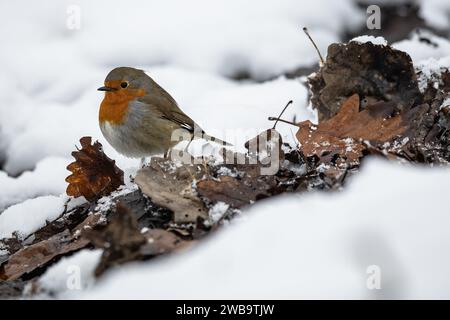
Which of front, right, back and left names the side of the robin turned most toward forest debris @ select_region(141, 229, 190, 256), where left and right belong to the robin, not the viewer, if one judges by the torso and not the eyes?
left

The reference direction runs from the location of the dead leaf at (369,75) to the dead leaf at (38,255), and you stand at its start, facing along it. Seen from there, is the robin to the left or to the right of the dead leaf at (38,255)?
right

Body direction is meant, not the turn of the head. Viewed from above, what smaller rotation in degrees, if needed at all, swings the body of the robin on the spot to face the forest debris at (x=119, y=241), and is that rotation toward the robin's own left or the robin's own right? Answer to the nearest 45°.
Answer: approximately 90° to the robin's own left

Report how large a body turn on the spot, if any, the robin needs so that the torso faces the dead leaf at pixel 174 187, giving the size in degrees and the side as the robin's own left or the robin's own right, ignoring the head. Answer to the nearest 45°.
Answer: approximately 90° to the robin's own left

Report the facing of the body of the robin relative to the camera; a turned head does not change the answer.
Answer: to the viewer's left

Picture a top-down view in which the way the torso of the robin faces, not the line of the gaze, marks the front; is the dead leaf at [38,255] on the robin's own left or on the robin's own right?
on the robin's own left

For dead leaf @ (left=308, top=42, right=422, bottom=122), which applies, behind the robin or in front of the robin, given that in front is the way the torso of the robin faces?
behind

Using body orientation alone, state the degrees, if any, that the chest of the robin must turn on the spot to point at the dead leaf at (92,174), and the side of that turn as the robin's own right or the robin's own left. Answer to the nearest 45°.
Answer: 0° — it already faces it

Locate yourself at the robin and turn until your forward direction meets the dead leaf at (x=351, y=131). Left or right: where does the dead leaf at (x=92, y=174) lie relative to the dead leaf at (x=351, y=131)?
right
